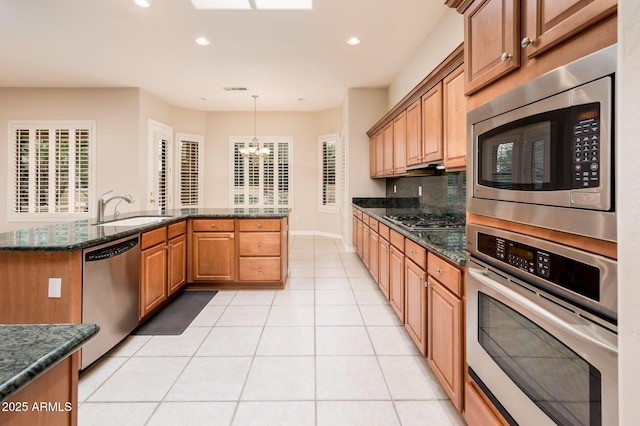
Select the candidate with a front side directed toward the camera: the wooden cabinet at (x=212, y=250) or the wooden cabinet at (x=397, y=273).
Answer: the wooden cabinet at (x=212, y=250)

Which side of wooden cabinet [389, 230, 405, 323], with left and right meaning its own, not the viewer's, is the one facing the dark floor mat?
front

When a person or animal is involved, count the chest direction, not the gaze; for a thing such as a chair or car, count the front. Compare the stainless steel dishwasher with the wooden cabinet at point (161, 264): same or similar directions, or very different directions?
same or similar directions

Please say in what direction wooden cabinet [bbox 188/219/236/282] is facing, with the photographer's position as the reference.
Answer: facing the viewer

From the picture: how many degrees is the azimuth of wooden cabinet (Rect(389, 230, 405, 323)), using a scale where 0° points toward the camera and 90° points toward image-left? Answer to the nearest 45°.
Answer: approximately 90°

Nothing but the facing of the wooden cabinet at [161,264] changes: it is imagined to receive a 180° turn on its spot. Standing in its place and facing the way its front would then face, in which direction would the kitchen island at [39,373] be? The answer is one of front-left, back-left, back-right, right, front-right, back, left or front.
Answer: back-left

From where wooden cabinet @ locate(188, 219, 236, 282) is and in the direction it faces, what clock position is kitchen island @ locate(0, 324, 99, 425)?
The kitchen island is roughly at 12 o'clock from the wooden cabinet.

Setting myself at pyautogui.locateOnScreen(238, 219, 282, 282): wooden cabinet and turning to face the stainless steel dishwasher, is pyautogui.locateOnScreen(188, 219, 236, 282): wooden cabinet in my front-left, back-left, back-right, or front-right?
front-right

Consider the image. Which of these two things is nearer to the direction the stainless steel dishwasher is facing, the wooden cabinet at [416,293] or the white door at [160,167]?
the wooden cabinet

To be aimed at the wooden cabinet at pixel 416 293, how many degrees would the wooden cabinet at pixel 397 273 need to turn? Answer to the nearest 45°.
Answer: approximately 90° to its left

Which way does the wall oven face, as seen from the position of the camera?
facing the viewer and to the left of the viewer

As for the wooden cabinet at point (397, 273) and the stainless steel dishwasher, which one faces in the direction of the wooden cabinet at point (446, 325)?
the stainless steel dishwasher
